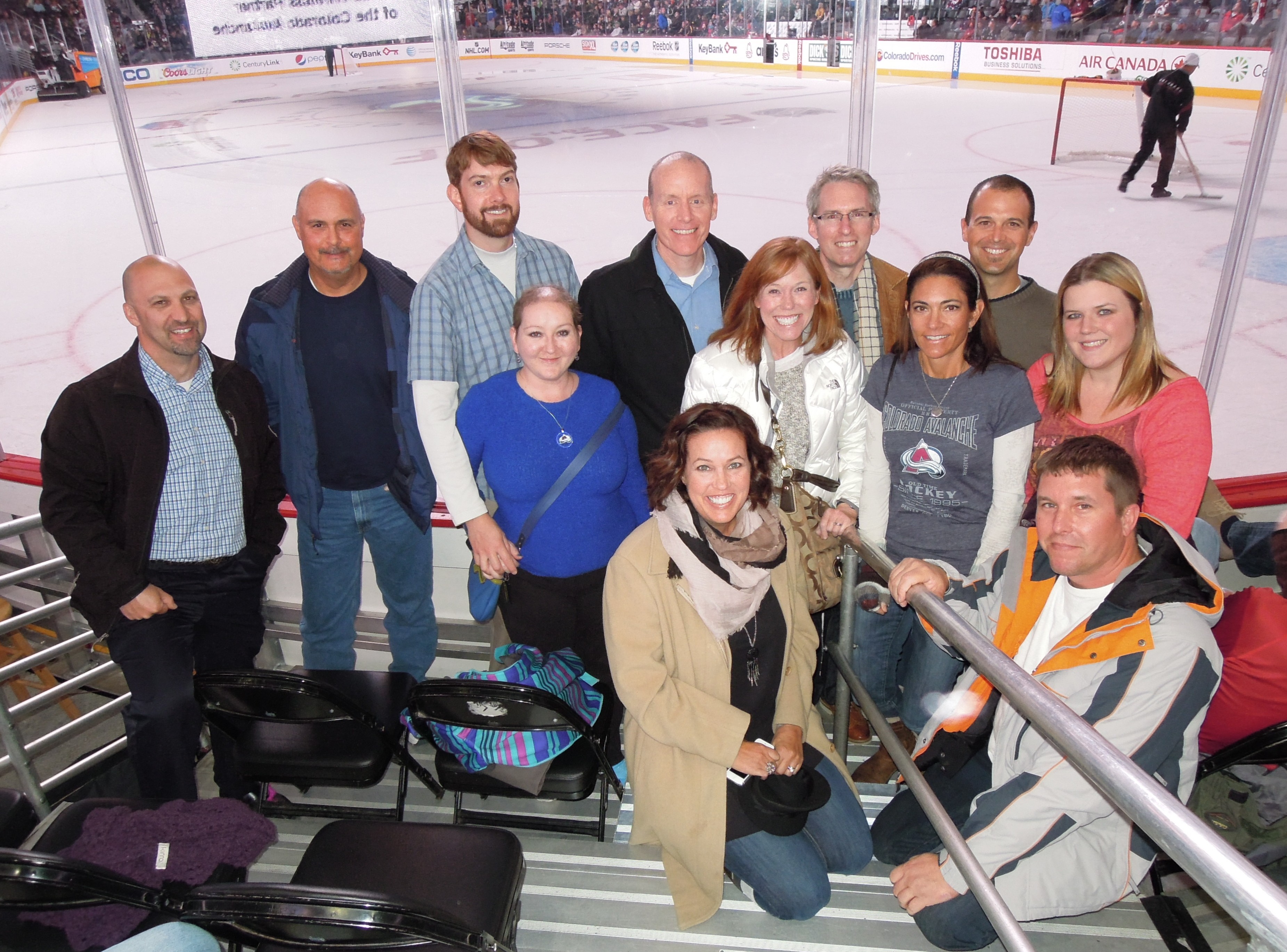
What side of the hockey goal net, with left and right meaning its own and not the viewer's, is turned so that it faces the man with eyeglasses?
front

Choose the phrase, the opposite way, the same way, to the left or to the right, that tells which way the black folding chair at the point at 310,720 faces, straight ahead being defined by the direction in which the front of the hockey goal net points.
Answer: to the right

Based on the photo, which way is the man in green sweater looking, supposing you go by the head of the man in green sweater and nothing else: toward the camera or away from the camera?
toward the camera

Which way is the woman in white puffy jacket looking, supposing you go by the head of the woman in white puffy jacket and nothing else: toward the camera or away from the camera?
toward the camera

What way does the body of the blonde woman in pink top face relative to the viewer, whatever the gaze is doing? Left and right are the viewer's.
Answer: facing the viewer and to the left of the viewer

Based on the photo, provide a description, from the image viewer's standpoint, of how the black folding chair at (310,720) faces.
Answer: facing away from the viewer and to the right of the viewer

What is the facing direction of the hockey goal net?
to the viewer's left

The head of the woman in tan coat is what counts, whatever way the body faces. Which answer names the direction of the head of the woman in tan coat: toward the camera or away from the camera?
toward the camera

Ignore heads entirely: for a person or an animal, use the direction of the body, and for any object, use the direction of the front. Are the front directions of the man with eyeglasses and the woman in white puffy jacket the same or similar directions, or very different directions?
same or similar directions

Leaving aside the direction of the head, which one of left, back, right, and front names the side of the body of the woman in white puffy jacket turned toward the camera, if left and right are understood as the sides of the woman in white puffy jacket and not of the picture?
front

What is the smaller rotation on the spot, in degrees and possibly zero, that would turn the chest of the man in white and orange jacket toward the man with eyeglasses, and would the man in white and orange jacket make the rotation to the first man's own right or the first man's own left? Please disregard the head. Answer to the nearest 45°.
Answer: approximately 90° to the first man's own right

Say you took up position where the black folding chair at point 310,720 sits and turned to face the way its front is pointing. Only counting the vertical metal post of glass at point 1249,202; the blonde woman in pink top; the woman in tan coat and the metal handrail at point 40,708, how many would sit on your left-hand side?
1

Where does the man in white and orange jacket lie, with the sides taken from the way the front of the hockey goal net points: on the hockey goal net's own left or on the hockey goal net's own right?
on the hockey goal net's own left

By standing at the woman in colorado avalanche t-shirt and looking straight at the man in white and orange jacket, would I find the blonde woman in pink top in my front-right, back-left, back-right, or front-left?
front-left

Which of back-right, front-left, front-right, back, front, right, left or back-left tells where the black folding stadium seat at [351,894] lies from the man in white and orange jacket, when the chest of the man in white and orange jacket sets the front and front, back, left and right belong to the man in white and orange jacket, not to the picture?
front

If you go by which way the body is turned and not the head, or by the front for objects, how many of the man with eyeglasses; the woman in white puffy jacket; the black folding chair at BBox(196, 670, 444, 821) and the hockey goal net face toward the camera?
2
